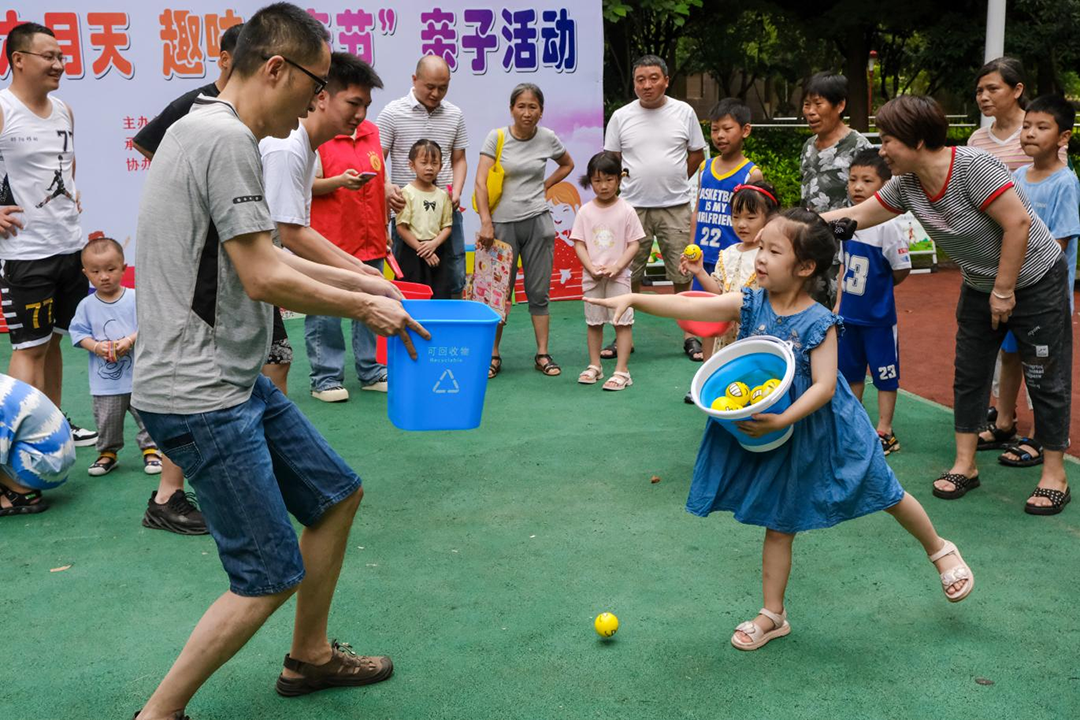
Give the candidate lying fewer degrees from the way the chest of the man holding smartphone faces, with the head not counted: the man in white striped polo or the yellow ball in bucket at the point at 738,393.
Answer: the yellow ball in bucket

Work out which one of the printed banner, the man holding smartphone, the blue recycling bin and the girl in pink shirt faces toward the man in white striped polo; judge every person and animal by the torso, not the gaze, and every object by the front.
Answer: the printed banner

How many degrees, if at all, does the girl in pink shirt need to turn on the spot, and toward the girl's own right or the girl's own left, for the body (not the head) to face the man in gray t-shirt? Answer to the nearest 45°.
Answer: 0° — they already face them

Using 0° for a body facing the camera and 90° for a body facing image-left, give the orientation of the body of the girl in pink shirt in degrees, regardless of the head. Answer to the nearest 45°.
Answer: approximately 0°

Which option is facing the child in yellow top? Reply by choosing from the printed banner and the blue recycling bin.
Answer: the printed banner

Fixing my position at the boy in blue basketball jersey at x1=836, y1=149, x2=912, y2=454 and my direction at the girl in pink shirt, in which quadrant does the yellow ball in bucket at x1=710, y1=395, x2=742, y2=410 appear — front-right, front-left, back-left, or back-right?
back-left

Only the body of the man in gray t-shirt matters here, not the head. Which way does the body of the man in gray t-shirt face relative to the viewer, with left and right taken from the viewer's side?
facing to the right of the viewer

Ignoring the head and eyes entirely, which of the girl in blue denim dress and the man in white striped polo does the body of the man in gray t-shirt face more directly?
the girl in blue denim dress

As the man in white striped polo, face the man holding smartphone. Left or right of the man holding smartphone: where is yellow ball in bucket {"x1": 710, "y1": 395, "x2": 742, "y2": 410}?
left
